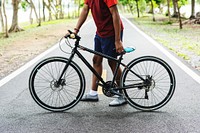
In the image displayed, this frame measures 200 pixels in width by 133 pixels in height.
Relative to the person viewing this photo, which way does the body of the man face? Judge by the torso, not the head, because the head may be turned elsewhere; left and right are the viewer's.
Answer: facing the viewer and to the left of the viewer

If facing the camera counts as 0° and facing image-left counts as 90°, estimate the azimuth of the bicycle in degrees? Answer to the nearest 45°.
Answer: approximately 90°
